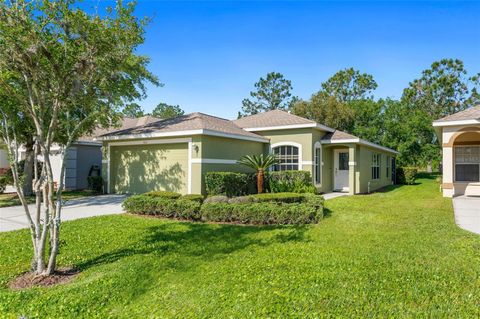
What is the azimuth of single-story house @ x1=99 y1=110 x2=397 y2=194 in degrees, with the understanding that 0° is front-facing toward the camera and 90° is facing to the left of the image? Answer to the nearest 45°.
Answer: approximately 45°

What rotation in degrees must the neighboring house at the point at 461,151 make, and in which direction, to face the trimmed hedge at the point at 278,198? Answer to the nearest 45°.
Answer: approximately 45° to its right

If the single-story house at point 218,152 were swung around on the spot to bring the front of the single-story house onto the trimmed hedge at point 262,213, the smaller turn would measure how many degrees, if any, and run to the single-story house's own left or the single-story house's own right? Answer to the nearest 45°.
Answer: approximately 45° to the single-story house's own left

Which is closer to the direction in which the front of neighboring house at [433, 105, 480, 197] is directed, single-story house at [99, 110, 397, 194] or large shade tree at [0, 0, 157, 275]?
the large shade tree

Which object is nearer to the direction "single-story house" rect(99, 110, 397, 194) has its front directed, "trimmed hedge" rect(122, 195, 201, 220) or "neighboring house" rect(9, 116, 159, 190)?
the trimmed hedge
